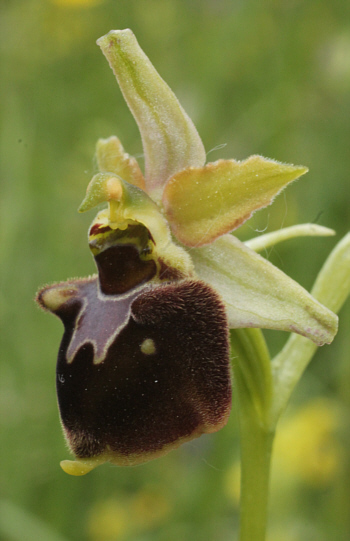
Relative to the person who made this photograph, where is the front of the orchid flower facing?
facing the viewer and to the left of the viewer
